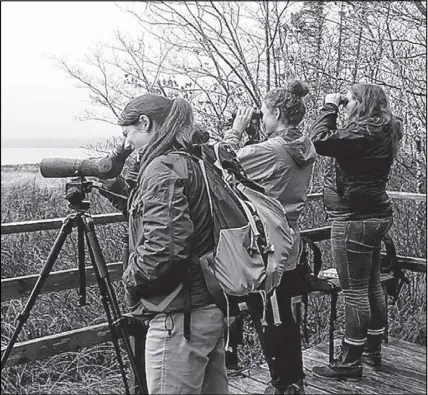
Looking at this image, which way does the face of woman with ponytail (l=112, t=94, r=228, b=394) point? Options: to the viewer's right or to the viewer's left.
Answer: to the viewer's left

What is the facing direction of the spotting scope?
to the viewer's left

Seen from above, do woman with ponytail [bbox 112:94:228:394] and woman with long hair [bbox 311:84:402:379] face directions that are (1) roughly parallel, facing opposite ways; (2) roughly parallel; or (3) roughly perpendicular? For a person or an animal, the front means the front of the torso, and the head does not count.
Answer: roughly parallel

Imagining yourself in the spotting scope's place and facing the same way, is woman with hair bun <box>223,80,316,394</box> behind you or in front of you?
behind

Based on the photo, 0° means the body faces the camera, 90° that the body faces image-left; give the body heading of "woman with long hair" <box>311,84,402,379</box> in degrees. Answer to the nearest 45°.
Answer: approximately 90°

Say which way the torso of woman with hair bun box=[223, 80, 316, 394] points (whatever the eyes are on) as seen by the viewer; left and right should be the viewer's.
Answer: facing away from the viewer and to the left of the viewer

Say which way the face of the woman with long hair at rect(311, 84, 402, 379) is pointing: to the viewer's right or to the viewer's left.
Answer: to the viewer's left

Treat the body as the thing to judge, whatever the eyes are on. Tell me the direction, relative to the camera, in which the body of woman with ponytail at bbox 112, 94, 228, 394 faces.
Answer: to the viewer's left

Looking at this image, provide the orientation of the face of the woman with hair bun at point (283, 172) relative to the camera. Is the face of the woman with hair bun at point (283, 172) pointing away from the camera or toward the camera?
away from the camera

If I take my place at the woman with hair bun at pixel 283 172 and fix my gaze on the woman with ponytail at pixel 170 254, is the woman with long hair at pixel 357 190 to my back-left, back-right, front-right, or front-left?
back-left

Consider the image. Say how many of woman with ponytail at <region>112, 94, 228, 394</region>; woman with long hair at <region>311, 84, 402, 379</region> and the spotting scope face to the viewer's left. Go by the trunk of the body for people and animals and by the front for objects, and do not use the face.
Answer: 3

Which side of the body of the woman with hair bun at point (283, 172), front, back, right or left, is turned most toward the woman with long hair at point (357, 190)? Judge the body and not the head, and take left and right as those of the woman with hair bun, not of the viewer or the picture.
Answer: right

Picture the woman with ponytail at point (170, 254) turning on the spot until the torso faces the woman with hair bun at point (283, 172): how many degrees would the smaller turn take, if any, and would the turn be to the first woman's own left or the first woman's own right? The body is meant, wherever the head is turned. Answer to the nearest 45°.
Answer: approximately 135° to the first woman's own right
